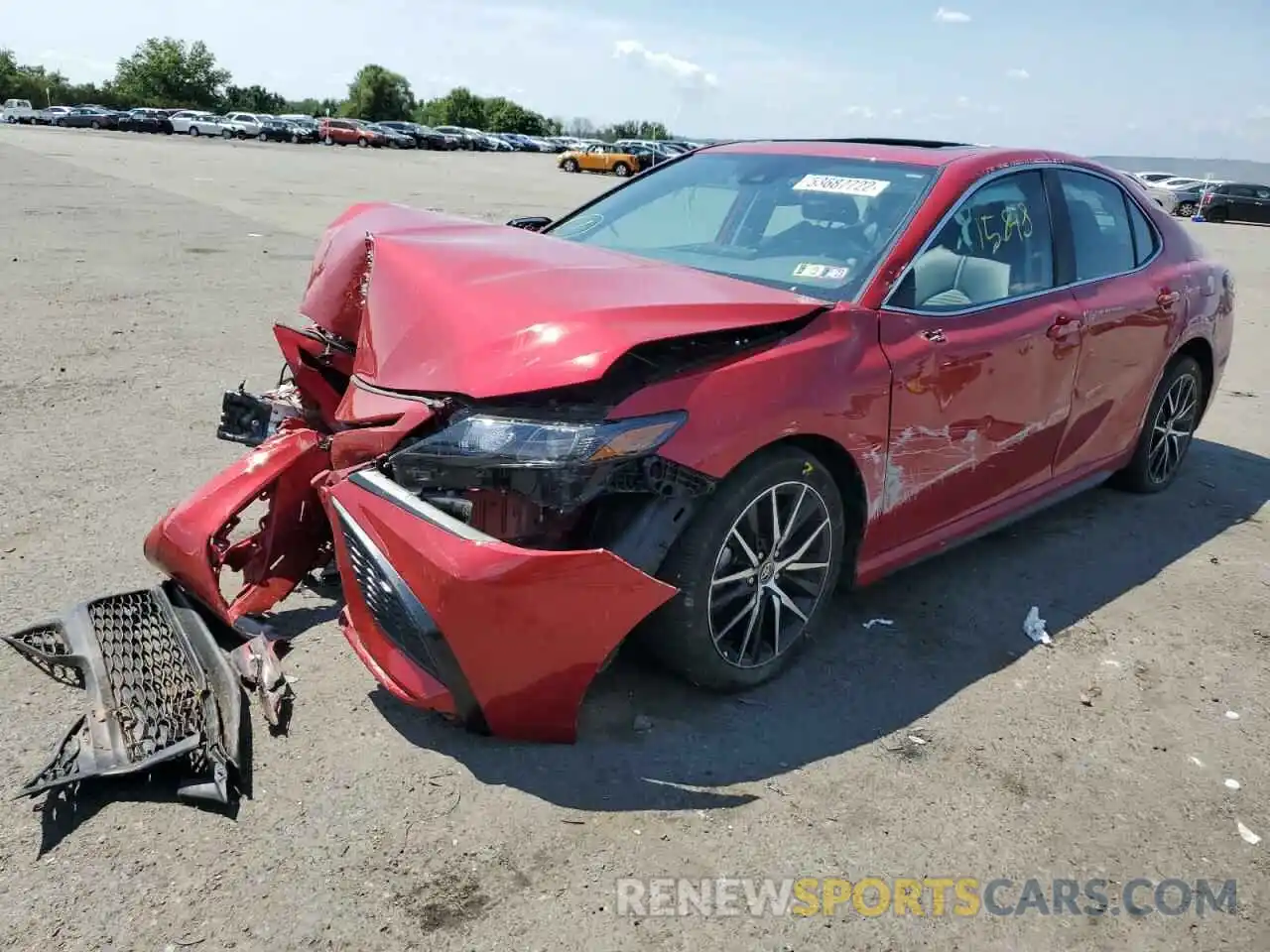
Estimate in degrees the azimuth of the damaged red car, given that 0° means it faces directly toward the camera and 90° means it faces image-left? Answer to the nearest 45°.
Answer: approximately 45°

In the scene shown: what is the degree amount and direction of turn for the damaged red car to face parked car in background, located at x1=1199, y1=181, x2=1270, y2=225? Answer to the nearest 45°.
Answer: approximately 180°

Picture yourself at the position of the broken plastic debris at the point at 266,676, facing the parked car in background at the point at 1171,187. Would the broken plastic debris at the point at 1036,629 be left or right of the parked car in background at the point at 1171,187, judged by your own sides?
right

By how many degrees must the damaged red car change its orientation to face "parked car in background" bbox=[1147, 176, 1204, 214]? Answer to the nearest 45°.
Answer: approximately 180°

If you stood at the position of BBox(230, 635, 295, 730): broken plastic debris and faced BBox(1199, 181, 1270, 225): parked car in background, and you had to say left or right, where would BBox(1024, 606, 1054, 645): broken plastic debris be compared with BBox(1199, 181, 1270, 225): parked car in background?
right

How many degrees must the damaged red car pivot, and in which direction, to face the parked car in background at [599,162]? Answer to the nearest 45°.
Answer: approximately 135° to its right
